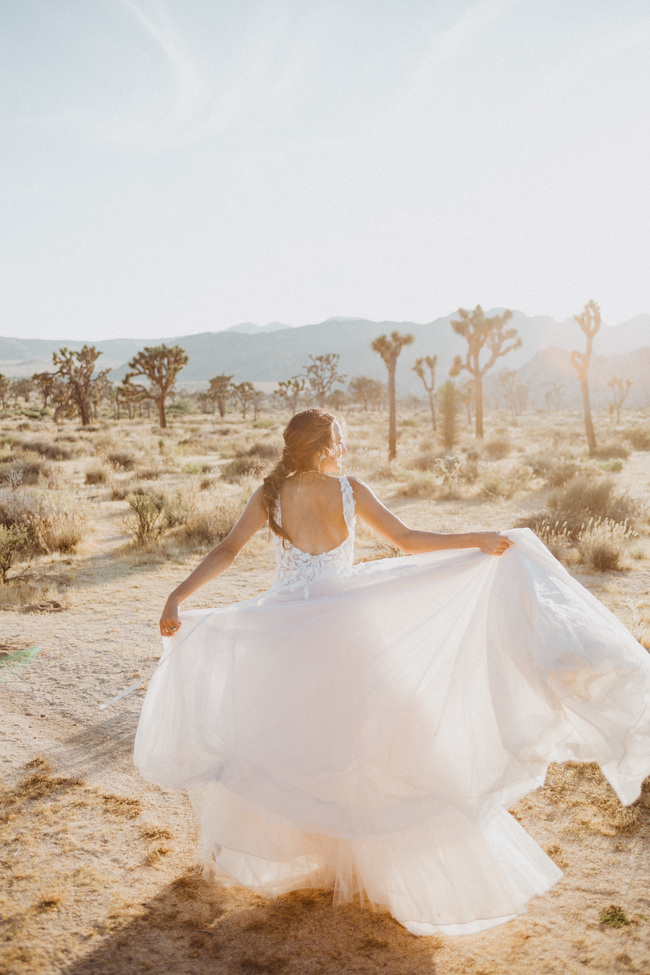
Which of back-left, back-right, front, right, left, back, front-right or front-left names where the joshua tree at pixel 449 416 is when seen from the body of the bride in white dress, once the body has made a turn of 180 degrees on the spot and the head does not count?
back

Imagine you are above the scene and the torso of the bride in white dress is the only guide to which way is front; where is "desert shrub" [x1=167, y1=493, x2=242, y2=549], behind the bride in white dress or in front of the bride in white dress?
in front

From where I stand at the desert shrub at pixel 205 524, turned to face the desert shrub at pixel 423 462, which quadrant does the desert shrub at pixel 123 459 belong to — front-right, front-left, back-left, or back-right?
front-left

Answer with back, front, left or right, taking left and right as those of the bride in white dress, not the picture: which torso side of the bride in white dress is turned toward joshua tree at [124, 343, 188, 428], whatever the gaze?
front

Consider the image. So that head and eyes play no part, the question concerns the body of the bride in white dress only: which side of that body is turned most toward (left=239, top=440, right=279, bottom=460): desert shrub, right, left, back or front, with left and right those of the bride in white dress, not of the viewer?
front

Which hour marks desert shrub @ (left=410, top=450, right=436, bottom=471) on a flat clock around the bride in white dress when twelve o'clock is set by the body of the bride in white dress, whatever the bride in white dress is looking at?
The desert shrub is roughly at 12 o'clock from the bride in white dress.

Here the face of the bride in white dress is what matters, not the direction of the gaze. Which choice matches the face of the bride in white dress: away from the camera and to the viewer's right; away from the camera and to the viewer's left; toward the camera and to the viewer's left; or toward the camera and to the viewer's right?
away from the camera and to the viewer's right

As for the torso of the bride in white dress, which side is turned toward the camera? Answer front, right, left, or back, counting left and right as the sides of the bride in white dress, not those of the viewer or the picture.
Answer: back

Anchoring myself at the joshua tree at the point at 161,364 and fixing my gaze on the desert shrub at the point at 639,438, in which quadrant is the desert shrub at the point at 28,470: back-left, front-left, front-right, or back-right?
front-right

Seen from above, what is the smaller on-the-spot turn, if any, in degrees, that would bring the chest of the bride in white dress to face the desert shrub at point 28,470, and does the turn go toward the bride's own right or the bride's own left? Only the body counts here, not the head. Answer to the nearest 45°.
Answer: approximately 45° to the bride's own left
